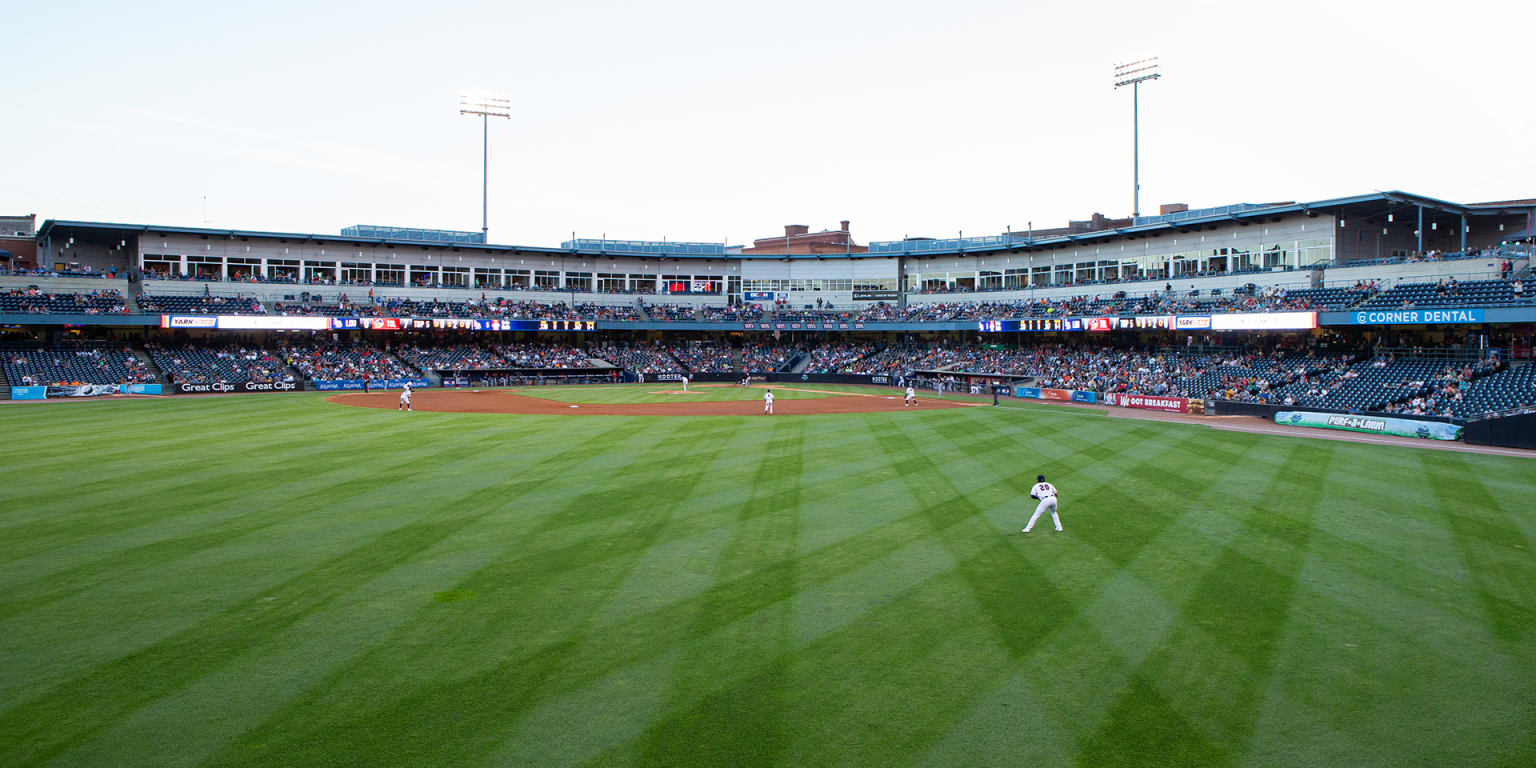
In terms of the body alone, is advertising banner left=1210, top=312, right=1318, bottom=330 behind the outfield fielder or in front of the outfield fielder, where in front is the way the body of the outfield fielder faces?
in front

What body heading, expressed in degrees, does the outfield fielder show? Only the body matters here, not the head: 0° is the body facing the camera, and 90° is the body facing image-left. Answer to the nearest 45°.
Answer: approximately 180°
